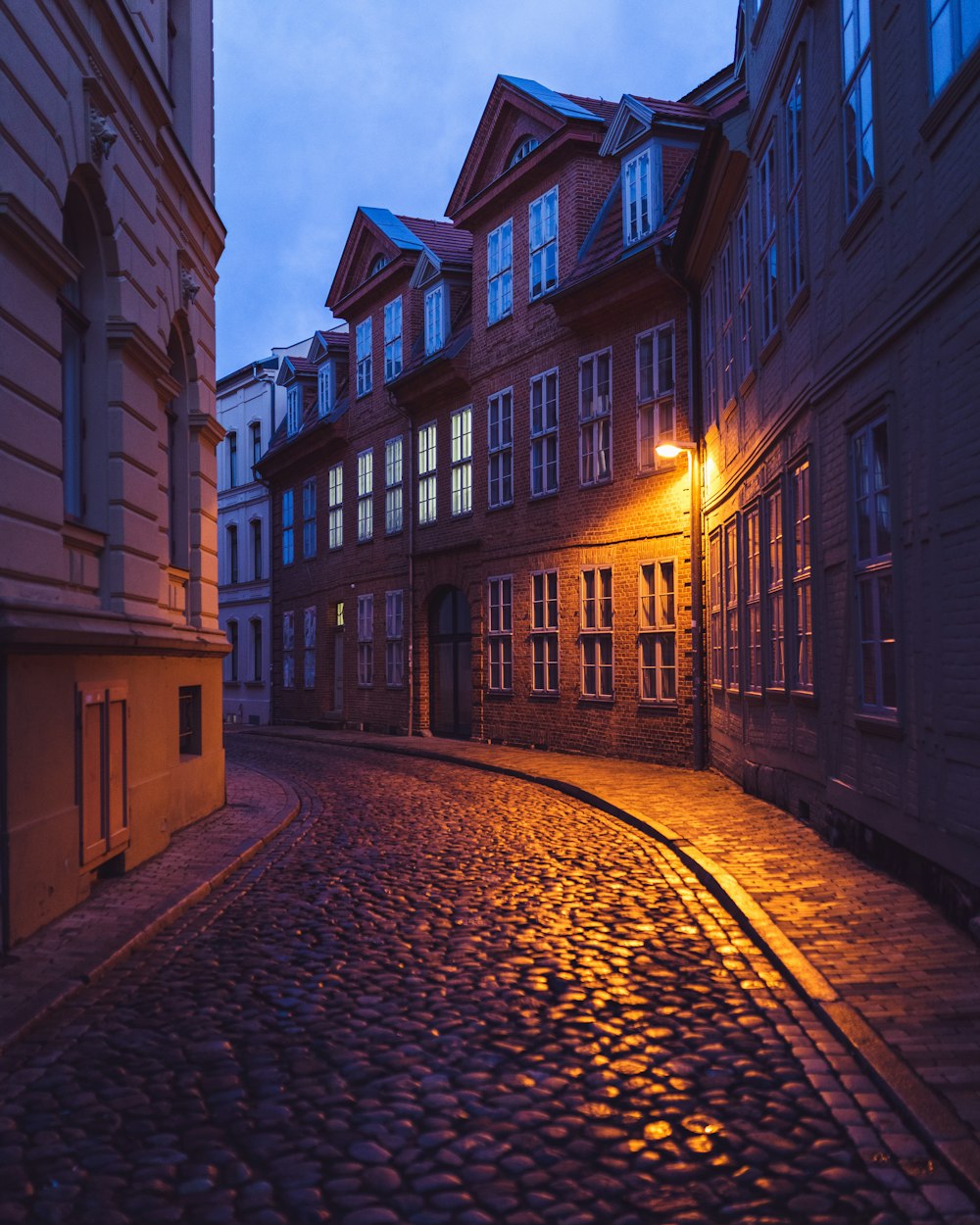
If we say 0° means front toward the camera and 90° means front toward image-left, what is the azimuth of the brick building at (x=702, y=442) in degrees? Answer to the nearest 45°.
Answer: approximately 45°
